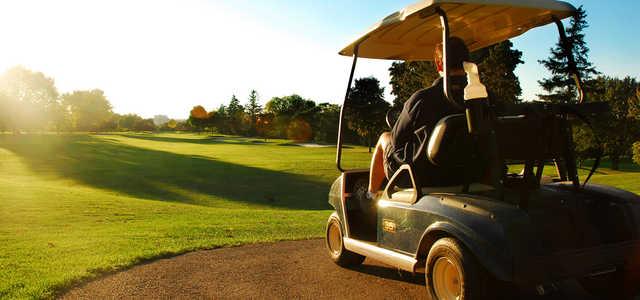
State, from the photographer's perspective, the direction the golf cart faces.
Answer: facing away from the viewer and to the left of the viewer

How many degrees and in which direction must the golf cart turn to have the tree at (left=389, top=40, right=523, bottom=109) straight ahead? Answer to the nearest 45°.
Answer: approximately 45° to its right
